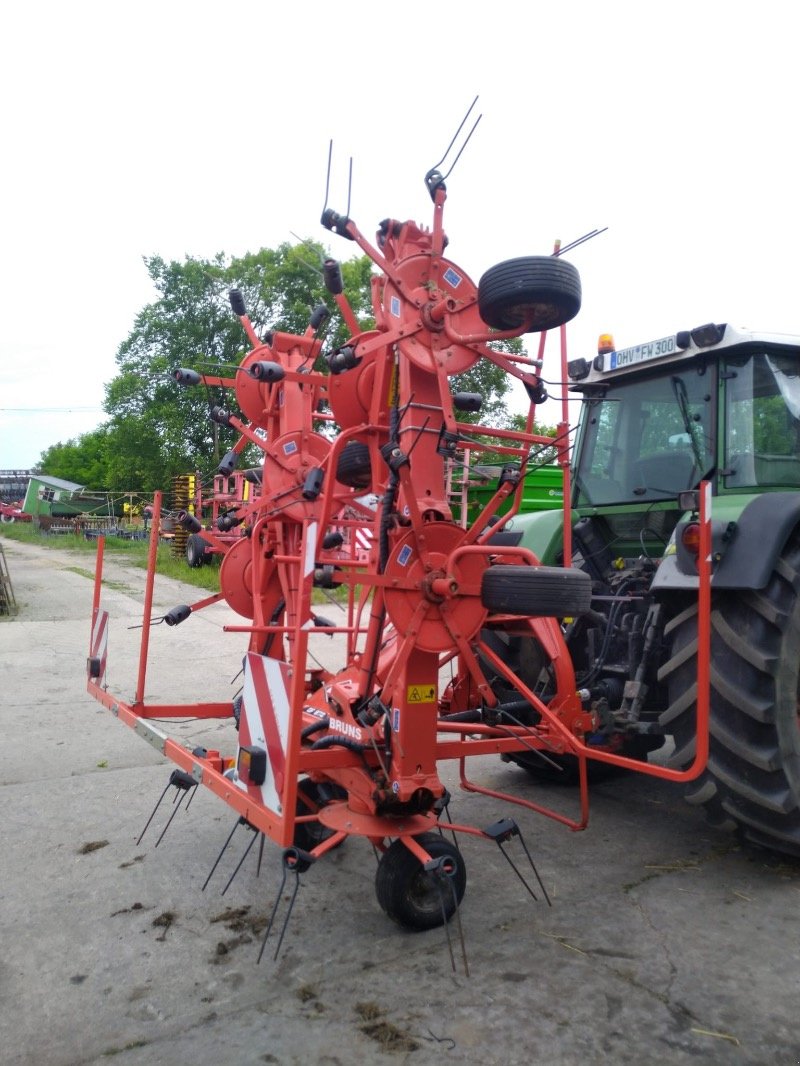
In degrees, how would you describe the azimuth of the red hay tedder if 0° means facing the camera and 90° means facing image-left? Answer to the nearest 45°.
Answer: approximately 225°

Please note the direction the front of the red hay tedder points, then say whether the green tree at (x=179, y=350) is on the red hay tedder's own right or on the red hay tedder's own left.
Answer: on the red hay tedder's own left

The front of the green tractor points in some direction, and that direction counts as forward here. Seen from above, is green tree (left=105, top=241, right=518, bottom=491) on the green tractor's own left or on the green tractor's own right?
on the green tractor's own left

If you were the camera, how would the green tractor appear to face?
facing away from the viewer and to the right of the viewer
